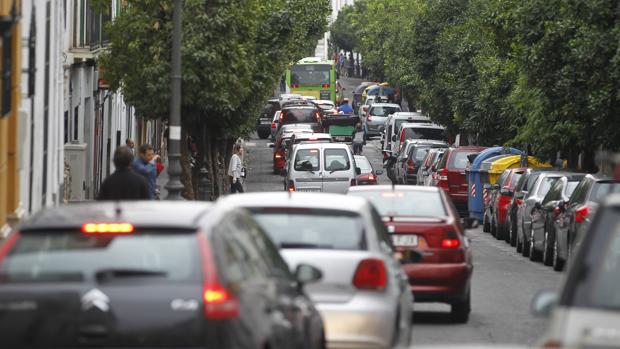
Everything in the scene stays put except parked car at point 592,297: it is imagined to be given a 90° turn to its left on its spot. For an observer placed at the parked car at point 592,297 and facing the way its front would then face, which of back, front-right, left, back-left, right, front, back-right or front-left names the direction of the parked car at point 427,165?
right

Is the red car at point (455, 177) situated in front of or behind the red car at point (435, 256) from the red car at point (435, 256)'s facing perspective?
in front

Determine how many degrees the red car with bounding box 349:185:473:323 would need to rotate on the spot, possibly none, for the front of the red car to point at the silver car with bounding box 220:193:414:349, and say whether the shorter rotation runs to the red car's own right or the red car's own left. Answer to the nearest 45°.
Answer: approximately 180°

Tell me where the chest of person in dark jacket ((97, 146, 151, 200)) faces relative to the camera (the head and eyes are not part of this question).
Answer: away from the camera

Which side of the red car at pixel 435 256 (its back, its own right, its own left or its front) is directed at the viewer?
back

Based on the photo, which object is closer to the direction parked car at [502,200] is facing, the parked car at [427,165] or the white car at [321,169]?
the parked car

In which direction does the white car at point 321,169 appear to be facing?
away from the camera

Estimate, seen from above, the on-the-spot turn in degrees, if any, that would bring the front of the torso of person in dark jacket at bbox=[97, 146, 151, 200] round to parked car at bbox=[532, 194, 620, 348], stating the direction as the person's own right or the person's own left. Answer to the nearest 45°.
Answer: approximately 180°

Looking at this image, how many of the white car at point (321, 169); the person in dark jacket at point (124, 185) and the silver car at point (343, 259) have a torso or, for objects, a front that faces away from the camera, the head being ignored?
3

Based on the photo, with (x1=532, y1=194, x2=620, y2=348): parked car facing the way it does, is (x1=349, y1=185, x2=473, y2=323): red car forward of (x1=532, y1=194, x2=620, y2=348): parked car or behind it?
forward

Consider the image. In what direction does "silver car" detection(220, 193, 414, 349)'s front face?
away from the camera

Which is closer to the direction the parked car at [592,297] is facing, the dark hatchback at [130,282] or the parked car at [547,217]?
the parked car

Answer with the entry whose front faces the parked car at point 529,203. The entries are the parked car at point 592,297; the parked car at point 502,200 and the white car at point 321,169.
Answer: the parked car at point 592,297

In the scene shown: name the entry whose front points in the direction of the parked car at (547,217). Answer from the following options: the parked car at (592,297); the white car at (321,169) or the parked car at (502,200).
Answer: the parked car at (592,297)

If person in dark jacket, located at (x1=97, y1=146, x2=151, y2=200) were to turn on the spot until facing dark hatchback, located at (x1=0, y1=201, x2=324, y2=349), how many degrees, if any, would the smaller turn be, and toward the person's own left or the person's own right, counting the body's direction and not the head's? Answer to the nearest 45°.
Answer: approximately 180°

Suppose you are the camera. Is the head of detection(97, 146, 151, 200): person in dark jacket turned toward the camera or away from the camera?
away from the camera

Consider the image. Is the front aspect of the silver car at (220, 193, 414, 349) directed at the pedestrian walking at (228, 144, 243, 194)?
yes

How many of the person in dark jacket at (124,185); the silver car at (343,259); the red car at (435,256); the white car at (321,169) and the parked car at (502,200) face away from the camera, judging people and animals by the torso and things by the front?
5
